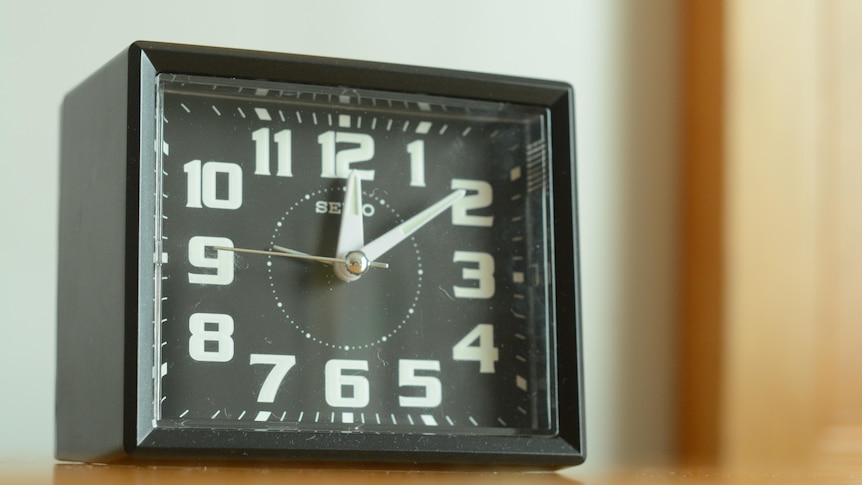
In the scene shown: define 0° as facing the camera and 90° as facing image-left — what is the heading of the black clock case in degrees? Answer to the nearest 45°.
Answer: approximately 315°
